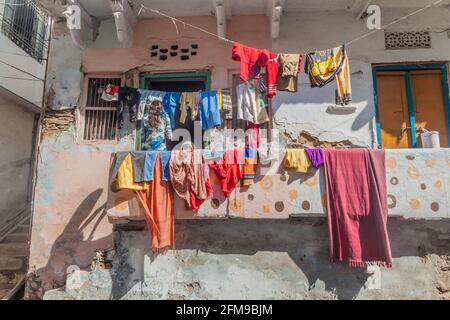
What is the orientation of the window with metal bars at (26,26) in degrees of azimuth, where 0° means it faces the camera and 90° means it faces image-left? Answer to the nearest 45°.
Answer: approximately 315°

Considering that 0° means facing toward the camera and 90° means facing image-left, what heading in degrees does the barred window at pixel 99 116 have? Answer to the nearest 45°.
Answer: approximately 0°
